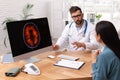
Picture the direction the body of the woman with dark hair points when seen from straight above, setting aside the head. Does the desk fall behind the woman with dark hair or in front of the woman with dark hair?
in front

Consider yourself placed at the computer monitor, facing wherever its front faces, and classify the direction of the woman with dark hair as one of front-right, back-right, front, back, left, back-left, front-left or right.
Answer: front

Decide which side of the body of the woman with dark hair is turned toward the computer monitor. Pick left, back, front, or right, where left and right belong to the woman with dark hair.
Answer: front

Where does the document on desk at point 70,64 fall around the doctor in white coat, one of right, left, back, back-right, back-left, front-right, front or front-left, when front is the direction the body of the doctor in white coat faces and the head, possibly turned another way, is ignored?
front

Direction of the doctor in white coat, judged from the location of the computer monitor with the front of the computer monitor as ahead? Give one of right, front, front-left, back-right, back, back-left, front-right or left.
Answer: left

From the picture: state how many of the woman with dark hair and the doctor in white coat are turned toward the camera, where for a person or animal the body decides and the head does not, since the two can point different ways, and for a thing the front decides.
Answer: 1

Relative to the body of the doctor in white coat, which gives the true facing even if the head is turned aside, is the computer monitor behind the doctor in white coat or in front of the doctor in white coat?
in front

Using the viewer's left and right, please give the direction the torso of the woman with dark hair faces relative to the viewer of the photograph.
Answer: facing away from the viewer and to the left of the viewer

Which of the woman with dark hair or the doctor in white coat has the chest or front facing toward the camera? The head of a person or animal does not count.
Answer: the doctor in white coat

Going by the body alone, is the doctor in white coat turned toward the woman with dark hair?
yes

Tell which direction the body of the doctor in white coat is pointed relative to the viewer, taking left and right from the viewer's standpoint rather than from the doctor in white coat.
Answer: facing the viewer

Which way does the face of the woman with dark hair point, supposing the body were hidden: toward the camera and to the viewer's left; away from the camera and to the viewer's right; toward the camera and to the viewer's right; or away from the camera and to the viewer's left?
away from the camera and to the viewer's left

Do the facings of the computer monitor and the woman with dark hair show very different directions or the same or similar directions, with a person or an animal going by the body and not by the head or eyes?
very different directions
